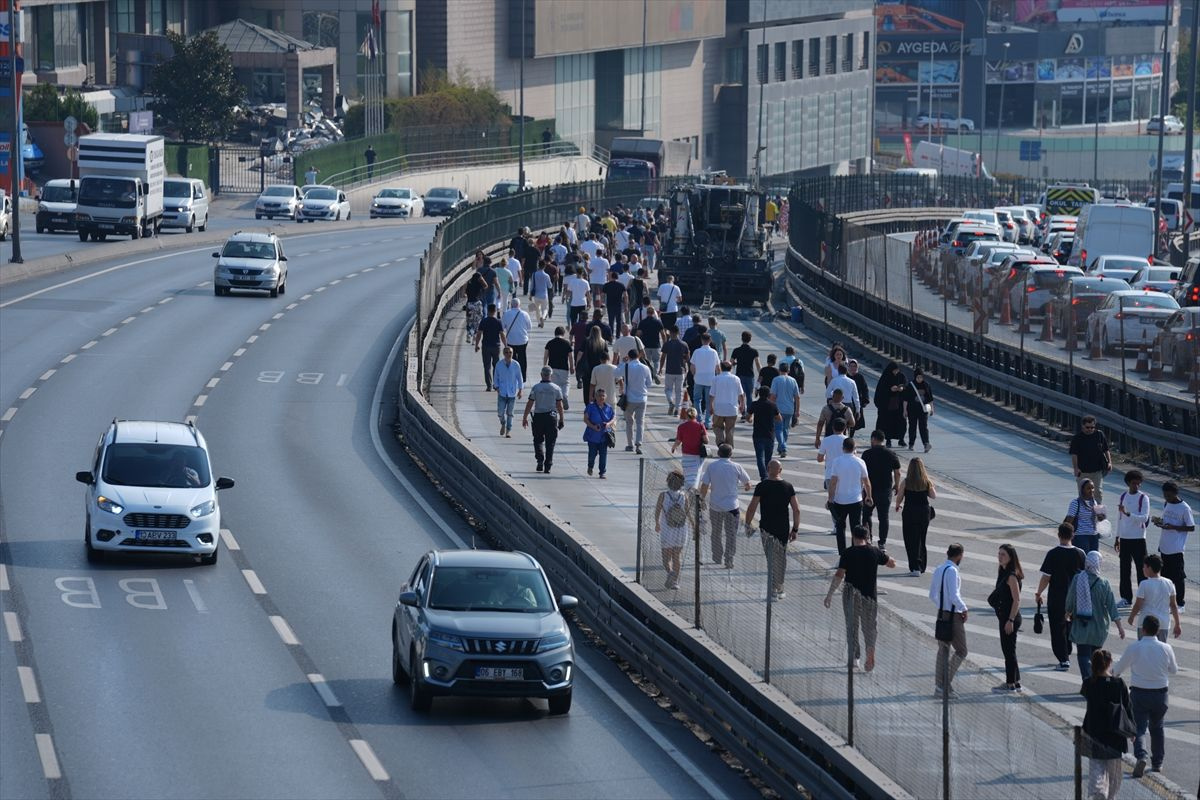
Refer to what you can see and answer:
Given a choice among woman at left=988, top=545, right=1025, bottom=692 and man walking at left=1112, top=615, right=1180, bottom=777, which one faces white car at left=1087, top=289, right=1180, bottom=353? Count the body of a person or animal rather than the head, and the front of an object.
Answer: the man walking

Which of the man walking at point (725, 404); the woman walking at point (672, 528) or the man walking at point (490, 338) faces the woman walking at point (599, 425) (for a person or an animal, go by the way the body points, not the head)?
the woman walking at point (672, 528)

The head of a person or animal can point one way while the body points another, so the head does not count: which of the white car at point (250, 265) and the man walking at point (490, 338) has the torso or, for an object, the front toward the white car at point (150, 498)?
the white car at point (250, 265)

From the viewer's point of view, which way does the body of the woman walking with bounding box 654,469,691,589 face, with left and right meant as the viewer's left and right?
facing away from the viewer

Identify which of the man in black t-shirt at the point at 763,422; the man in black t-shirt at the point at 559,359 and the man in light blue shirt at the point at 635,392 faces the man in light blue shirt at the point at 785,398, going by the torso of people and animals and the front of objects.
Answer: the man in black t-shirt at the point at 763,422

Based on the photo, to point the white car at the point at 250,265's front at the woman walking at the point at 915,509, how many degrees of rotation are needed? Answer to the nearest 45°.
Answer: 0° — it already faces them

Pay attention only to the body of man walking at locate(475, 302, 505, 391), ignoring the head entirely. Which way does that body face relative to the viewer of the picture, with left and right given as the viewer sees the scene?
facing away from the viewer
